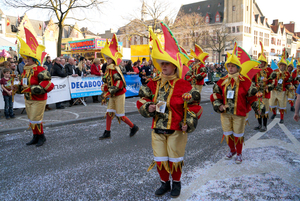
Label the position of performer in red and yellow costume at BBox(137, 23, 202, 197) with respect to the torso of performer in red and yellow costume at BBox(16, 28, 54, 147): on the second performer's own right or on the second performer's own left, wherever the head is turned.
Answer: on the second performer's own left

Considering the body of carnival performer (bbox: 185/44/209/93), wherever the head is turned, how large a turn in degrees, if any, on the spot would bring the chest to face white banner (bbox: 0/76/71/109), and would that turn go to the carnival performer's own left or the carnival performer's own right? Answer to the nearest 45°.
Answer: approximately 45° to the carnival performer's own right

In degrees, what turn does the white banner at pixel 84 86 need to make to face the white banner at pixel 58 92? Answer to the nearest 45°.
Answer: approximately 90° to its right

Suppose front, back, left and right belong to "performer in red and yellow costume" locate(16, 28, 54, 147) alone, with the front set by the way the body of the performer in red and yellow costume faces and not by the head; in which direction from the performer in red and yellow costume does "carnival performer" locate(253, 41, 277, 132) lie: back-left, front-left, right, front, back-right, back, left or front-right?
back-left

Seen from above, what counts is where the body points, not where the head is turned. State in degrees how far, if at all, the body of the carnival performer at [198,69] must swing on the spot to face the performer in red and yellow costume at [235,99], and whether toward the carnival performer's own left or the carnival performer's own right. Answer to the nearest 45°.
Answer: approximately 45° to the carnival performer's own left

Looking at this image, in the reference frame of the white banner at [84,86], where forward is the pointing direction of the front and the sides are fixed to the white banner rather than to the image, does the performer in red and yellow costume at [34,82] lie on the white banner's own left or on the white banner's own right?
on the white banner's own right
